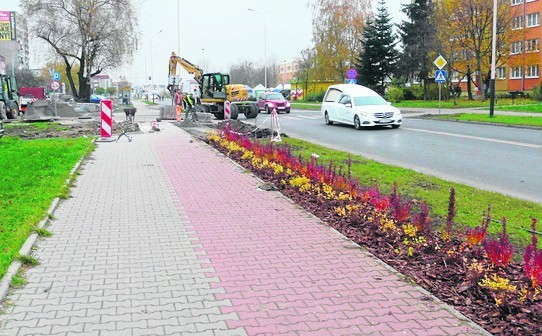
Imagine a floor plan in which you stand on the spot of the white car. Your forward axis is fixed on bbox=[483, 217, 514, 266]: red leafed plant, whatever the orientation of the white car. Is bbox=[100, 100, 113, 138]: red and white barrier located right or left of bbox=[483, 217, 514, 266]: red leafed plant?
right

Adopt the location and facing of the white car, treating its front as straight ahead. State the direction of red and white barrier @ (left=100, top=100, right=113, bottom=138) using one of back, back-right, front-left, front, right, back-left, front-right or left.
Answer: right

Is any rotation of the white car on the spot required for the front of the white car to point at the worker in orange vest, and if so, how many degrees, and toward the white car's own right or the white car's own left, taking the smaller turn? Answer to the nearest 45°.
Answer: approximately 180°

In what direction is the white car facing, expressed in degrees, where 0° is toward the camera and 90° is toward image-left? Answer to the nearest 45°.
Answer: approximately 315°

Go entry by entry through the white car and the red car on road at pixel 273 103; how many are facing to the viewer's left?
0

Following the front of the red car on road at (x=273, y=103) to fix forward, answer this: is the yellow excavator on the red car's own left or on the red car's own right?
on the red car's own right

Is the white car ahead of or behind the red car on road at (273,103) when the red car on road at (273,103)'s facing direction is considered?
ahead

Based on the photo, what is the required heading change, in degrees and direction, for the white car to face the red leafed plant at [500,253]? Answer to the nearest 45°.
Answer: approximately 45° to its right

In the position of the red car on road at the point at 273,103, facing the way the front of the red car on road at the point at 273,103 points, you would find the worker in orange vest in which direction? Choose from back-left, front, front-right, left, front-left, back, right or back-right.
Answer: right

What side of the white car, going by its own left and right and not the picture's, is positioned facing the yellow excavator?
back

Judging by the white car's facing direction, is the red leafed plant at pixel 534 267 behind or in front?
in front
